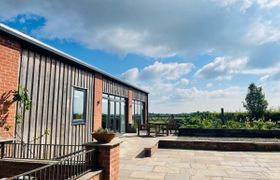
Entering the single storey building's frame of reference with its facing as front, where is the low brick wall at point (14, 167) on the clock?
The low brick wall is roughly at 2 o'clock from the single storey building.

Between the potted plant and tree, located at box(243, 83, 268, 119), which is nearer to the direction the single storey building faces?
the potted plant

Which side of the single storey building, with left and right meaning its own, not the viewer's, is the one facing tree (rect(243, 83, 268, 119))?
left

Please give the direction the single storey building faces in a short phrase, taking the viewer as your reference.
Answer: facing the viewer and to the right of the viewer

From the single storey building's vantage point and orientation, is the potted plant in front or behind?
in front
